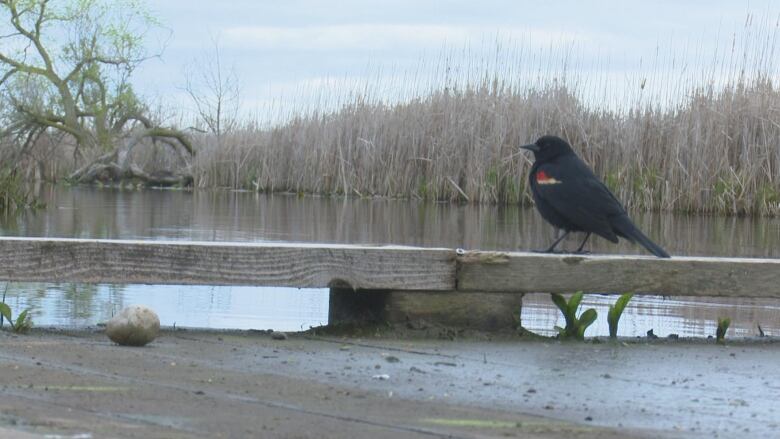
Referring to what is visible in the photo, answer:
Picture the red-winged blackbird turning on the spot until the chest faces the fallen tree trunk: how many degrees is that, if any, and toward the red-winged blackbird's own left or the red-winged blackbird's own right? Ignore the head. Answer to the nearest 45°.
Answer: approximately 45° to the red-winged blackbird's own right

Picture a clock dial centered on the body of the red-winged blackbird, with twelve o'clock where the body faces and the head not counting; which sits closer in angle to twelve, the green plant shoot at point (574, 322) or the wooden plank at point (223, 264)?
the wooden plank

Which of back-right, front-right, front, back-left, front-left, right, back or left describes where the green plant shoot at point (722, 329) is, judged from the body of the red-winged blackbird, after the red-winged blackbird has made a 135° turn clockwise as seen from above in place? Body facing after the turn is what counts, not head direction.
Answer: right

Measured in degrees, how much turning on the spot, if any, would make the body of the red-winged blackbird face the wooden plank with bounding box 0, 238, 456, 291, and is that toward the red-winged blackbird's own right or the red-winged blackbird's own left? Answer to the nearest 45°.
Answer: approximately 45° to the red-winged blackbird's own left

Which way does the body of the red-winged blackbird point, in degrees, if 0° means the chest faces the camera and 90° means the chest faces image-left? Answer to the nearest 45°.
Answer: approximately 90°
